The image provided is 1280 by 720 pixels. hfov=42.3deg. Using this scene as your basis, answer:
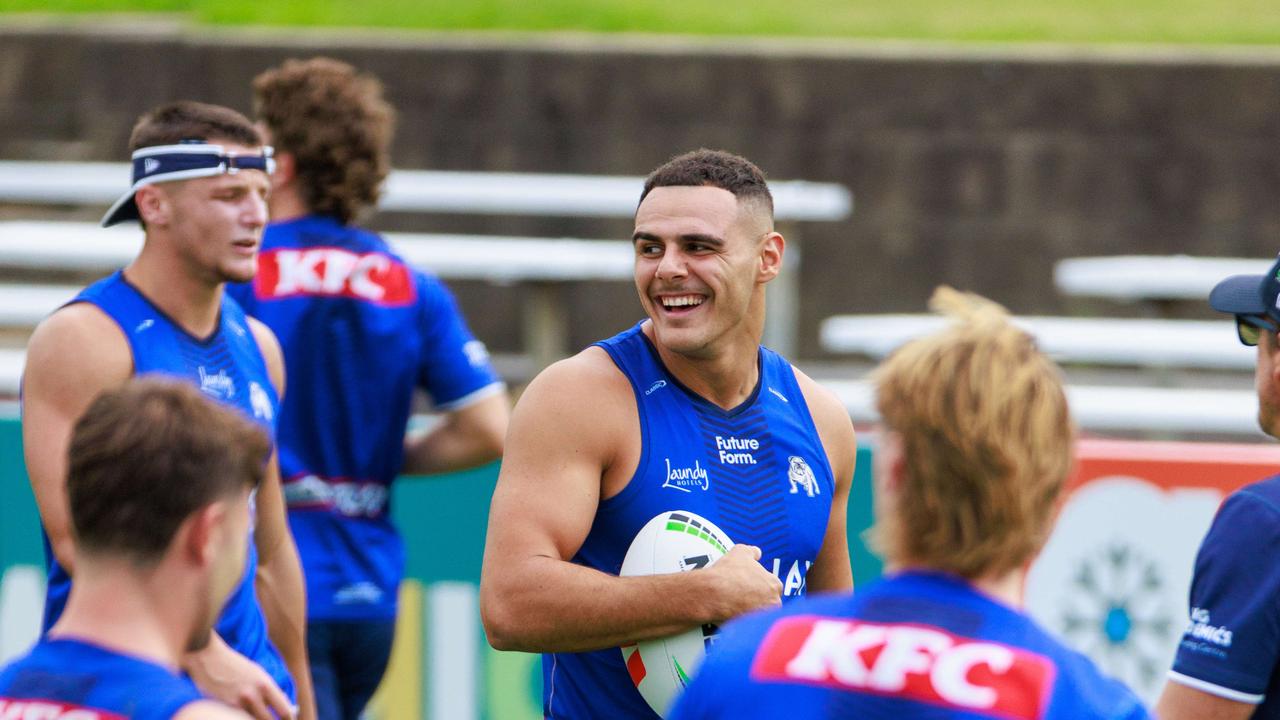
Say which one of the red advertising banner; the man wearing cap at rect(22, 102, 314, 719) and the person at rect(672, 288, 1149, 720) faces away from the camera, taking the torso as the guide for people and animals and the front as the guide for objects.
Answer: the person

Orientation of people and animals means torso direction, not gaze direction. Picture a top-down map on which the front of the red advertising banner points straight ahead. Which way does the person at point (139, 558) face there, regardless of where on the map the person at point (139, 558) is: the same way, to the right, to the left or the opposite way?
the opposite way

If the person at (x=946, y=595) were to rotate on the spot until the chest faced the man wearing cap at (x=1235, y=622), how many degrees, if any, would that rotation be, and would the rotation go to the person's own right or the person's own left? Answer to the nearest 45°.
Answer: approximately 45° to the person's own right

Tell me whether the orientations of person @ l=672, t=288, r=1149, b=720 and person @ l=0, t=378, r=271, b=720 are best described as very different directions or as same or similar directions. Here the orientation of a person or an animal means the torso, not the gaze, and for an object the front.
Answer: same or similar directions

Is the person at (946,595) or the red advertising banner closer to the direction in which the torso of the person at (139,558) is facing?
the red advertising banner

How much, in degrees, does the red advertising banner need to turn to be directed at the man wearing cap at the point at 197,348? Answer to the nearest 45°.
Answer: approximately 45° to its right

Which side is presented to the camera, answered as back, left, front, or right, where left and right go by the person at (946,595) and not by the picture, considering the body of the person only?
back

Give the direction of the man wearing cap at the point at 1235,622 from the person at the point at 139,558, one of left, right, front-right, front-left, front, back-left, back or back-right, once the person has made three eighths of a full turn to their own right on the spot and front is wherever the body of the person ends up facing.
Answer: left

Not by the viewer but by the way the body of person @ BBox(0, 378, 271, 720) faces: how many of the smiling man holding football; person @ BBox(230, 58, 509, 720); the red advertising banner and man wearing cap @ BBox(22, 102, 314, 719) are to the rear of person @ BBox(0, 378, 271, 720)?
0

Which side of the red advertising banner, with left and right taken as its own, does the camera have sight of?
front

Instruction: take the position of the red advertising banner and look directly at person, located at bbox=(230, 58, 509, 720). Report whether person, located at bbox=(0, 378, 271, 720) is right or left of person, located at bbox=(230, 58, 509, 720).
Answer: left

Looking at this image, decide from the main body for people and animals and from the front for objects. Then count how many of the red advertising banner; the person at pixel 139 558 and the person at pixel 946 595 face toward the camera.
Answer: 1

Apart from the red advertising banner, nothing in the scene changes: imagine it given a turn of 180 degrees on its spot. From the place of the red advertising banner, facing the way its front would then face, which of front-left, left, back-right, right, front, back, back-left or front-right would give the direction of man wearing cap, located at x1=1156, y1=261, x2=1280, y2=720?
back

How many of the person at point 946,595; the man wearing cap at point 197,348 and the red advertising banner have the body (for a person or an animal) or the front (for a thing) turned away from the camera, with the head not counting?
1

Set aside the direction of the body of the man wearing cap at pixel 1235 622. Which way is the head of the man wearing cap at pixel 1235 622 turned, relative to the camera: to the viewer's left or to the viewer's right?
to the viewer's left

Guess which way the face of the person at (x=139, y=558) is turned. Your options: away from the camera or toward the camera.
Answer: away from the camera
